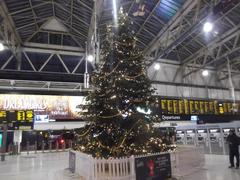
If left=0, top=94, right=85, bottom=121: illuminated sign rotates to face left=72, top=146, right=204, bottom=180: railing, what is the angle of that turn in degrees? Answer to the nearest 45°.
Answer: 0° — it already faces it

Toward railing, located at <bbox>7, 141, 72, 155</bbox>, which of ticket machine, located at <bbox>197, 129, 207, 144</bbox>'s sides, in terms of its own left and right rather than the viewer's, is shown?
right

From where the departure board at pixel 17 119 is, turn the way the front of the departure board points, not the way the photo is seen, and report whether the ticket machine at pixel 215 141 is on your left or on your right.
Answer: on your left

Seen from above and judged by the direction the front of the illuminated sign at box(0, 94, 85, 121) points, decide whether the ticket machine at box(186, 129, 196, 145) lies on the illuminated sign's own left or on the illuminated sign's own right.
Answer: on the illuminated sign's own left

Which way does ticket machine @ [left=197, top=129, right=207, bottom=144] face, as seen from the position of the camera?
facing the viewer

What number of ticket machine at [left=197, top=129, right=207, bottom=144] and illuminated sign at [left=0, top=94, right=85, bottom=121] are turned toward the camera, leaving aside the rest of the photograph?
2

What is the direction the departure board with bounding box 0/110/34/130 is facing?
toward the camera

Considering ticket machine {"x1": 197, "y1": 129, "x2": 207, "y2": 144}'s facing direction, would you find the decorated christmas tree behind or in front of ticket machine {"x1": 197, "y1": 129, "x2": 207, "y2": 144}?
in front

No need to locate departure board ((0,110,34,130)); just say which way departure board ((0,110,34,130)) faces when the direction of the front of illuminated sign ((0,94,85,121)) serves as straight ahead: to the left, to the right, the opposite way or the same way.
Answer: the same way

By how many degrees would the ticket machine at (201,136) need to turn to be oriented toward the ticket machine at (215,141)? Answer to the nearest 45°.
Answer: approximately 45° to its left

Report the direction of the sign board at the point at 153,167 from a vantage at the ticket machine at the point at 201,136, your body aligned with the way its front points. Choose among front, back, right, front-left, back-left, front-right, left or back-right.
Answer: front
